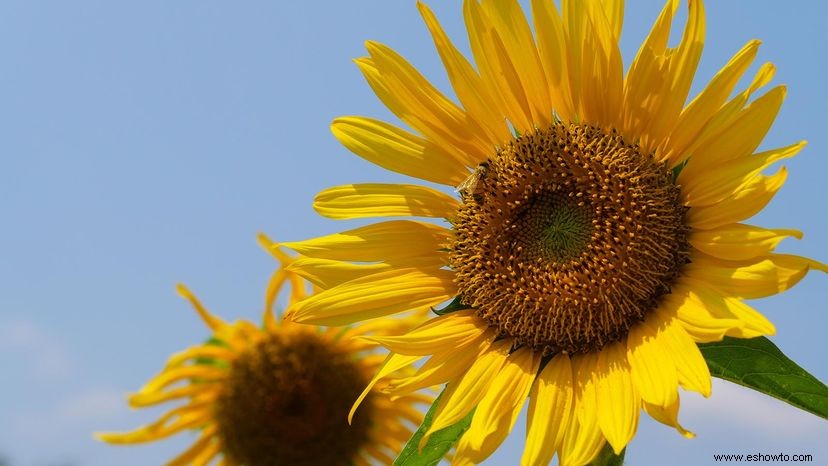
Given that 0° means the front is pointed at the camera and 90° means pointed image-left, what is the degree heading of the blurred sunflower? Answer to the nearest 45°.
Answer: approximately 0°

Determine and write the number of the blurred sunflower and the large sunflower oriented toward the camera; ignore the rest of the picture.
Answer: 2

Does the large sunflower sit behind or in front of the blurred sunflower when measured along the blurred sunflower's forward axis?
in front

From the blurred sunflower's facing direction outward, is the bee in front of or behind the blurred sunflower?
in front
